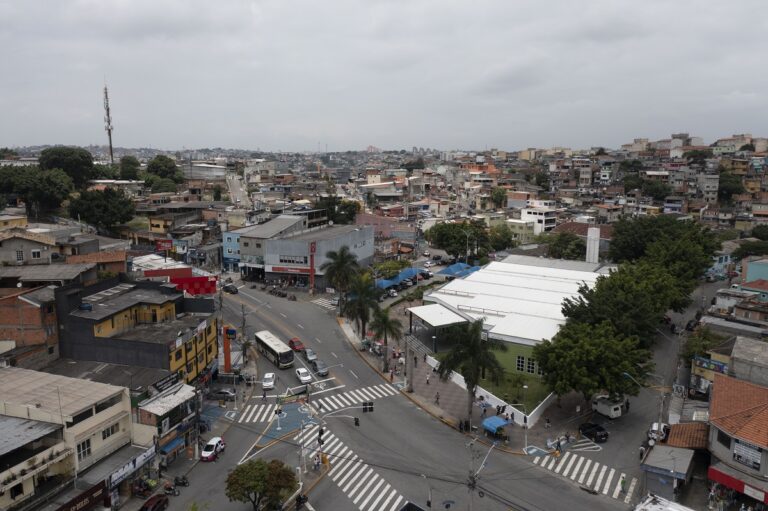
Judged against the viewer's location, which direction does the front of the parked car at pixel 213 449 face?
facing the viewer and to the left of the viewer

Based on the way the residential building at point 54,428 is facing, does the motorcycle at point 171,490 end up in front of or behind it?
in front

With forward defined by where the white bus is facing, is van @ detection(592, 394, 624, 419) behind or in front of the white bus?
in front

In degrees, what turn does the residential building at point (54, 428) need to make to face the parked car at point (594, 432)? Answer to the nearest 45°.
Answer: approximately 45° to its left

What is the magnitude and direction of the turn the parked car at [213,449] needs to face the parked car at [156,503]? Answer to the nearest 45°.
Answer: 0° — it already faces it

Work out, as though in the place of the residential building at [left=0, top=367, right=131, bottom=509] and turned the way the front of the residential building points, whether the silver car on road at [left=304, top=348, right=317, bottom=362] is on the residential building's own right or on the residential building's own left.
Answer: on the residential building's own left

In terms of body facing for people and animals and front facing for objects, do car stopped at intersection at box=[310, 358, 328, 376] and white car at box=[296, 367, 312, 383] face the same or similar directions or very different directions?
same or similar directions

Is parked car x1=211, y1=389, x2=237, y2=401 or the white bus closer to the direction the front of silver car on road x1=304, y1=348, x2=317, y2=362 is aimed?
the parked car

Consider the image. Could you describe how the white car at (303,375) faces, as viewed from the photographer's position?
facing the viewer and to the right of the viewer

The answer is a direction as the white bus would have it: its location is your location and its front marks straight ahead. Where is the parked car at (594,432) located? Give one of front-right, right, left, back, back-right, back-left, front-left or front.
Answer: front

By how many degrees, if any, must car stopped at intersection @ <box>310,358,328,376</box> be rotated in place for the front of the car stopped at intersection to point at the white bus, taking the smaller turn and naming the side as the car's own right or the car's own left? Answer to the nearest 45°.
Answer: approximately 180°

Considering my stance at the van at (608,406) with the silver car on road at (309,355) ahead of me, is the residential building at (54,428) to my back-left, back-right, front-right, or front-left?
front-left
